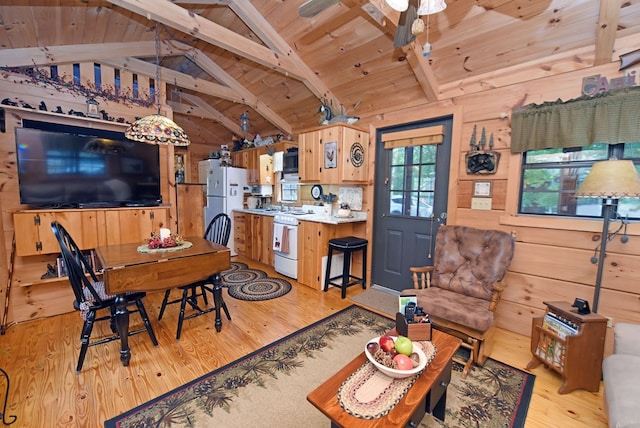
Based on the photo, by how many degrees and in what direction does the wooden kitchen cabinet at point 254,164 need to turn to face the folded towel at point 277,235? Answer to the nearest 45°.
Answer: approximately 45° to its left

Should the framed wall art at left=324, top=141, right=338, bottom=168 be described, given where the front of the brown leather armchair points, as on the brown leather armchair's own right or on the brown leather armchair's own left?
on the brown leather armchair's own right

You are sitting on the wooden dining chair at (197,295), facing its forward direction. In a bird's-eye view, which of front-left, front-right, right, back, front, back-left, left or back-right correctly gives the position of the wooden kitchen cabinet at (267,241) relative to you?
back

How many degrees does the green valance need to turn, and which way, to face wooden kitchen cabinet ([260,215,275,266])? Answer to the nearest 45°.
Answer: approximately 45° to its right

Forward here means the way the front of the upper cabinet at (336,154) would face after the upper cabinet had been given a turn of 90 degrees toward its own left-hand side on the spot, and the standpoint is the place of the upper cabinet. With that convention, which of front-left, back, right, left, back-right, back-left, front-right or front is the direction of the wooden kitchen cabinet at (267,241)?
back

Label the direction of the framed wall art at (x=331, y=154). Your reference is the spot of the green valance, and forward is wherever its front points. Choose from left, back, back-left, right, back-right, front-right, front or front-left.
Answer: front-right

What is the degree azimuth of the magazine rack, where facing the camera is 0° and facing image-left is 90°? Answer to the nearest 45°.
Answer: approximately 45°

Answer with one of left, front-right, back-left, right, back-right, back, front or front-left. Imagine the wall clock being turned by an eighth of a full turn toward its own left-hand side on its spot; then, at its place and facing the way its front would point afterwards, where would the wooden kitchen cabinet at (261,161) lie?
back-right

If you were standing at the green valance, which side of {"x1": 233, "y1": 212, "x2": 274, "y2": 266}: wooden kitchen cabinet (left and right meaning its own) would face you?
left

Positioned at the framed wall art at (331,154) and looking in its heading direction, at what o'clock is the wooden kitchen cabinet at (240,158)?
The wooden kitchen cabinet is roughly at 3 o'clock from the framed wall art.

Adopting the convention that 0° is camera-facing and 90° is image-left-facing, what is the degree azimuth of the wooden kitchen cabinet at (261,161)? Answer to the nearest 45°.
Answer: approximately 45°

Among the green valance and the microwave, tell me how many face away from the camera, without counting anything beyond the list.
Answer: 0
